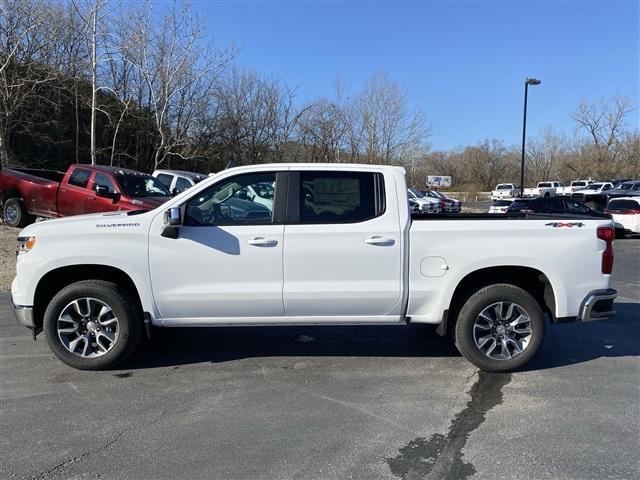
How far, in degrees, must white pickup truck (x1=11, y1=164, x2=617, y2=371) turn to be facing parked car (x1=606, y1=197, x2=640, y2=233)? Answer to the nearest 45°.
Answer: approximately 135° to its right

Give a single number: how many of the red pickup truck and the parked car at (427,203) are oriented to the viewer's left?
0

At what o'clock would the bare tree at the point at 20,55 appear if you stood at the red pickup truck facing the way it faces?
The bare tree is roughly at 7 o'clock from the red pickup truck.

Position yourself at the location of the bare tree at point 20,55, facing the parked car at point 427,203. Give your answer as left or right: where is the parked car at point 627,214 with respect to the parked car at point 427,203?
right

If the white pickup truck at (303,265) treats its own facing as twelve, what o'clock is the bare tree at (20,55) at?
The bare tree is roughly at 2 o'clock from the white pickup truck.

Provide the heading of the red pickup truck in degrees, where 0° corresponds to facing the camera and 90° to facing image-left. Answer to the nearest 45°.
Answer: approximately 315°

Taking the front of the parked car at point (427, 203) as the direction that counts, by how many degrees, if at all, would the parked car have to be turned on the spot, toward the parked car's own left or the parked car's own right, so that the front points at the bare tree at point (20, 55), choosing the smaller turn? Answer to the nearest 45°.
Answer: approximately 90° to the parked car's own right

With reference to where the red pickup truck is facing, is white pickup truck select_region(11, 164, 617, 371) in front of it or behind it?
in front

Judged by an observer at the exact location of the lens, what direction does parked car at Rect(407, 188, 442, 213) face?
facing the viewer and to the right of the viewer

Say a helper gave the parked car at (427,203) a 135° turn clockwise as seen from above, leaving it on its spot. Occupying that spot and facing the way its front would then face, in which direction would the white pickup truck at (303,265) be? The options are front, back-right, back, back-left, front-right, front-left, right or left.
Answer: left

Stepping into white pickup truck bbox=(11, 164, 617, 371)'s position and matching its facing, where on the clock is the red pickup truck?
The red pickup truck is roughly at 2 o'clock from the white pickup truck.

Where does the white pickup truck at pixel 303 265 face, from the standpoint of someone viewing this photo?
facing to the left of the viewer
